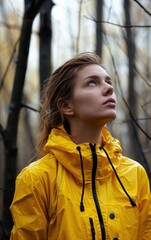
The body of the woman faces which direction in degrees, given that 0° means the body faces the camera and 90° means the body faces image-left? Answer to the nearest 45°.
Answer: approximately 315°

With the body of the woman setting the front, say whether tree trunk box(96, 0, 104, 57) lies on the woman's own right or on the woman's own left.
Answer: on the woman's own left

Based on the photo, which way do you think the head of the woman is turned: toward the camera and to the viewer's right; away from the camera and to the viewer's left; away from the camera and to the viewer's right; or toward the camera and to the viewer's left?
toward the camera and to the viewer's right

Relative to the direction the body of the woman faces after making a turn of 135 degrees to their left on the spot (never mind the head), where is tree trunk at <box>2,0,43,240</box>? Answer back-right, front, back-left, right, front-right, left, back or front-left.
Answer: front-left
